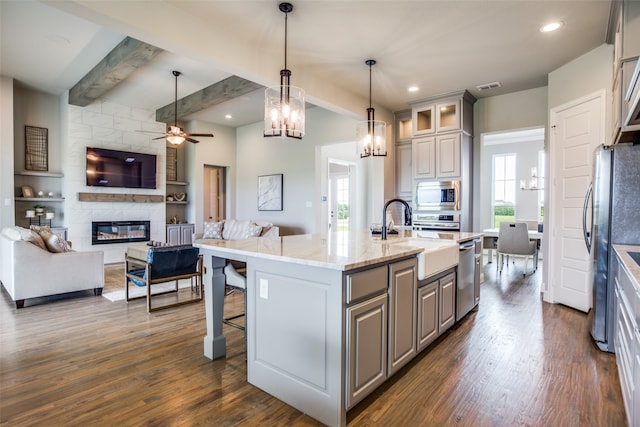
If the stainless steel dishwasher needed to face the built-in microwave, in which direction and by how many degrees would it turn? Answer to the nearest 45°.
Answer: approximately 90° to its left

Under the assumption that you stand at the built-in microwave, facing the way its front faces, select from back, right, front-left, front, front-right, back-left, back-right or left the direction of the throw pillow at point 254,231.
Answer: right

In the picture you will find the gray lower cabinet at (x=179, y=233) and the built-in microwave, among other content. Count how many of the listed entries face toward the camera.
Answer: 2

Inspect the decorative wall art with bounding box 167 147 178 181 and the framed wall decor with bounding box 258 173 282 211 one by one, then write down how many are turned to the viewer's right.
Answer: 0

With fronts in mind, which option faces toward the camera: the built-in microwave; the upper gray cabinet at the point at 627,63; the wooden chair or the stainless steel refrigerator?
the built-in microwave

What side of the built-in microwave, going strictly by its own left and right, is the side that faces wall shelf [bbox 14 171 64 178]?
right

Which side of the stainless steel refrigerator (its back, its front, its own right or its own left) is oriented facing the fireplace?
front

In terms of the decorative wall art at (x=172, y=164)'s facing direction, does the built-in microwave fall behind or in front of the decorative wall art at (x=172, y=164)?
in front

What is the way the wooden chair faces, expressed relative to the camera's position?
facing away from the viewer and to the left of the viewer

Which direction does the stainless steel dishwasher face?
to the viewer's right

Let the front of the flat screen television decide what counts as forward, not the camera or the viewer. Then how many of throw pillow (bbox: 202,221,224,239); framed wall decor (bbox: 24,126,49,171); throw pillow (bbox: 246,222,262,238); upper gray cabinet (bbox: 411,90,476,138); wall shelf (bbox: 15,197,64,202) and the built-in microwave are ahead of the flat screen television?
4

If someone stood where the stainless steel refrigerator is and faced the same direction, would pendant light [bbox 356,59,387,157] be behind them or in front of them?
in front
